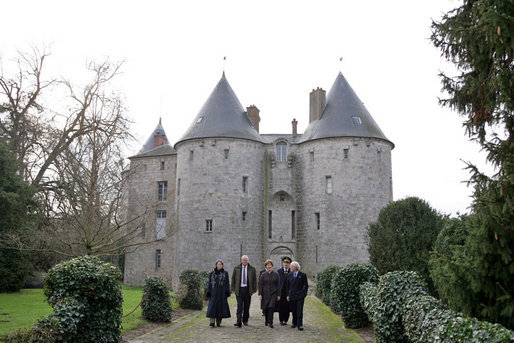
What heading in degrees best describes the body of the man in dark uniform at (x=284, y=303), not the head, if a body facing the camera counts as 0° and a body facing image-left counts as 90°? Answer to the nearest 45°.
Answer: approximately 0°

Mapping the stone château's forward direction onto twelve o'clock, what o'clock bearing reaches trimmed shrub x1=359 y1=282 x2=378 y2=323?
The trimmed shrub is roughly at 12 o'clock from the stone château.

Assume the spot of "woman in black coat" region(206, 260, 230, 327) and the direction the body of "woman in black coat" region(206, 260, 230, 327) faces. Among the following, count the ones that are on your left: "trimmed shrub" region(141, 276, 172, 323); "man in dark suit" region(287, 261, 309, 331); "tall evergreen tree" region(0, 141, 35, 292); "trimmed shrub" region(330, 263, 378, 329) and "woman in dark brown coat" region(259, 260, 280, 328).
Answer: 3

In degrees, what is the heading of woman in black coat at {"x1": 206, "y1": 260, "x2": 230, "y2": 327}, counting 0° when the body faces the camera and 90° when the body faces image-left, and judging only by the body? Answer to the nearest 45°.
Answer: approximately 0°

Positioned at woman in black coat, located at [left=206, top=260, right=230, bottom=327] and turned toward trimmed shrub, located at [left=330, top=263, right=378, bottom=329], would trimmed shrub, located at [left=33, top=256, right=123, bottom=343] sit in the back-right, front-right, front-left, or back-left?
back-right
